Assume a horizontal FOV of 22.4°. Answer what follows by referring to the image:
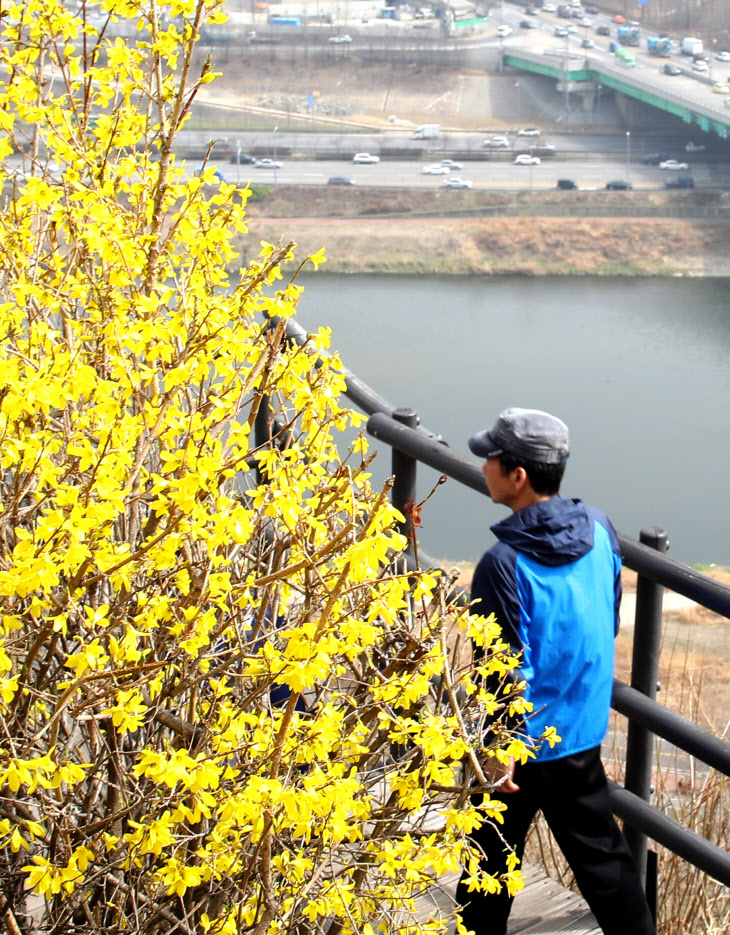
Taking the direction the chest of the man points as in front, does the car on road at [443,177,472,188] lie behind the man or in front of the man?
in front

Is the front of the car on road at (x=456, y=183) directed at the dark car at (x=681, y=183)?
yes

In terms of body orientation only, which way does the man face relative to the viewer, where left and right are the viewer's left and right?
facing away from the viewer and to the left of the viewer

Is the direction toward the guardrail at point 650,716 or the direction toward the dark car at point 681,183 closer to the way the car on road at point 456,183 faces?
the dark car

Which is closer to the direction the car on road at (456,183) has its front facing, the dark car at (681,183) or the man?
the dark car

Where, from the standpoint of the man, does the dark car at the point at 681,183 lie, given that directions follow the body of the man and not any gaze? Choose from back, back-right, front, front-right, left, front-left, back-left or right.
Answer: front-right

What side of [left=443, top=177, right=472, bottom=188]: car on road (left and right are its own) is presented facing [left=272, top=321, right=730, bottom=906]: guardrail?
right

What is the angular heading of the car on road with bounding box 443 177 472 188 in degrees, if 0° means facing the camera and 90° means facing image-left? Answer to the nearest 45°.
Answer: approximately 270°

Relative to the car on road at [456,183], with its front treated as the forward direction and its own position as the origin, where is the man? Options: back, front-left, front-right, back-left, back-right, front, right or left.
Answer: right

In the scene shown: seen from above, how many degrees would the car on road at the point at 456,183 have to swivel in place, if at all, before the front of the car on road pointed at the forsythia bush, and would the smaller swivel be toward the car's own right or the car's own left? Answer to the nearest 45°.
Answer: approximately 90° to the car's own right

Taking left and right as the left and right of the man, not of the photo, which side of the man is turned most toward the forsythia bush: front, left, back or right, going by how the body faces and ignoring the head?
left

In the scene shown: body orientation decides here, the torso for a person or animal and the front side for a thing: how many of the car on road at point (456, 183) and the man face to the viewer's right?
1

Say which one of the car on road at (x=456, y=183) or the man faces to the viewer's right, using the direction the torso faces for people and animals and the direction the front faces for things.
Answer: the car on road
